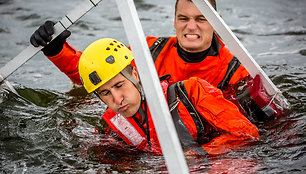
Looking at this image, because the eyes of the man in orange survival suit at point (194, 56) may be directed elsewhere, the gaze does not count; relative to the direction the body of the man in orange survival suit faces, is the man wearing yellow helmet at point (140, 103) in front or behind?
in front

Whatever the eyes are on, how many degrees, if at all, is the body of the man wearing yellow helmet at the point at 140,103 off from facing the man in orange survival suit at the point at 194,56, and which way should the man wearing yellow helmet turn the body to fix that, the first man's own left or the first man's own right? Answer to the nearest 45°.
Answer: approximately 180°

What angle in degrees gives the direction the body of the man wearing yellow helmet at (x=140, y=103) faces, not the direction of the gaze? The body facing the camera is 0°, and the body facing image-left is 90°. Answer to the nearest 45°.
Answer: approximately 45°

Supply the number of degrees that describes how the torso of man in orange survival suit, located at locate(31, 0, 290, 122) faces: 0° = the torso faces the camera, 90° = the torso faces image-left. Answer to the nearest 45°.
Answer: approximately 0°

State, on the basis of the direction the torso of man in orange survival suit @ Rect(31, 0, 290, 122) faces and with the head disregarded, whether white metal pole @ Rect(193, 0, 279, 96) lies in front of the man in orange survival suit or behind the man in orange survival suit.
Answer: in front

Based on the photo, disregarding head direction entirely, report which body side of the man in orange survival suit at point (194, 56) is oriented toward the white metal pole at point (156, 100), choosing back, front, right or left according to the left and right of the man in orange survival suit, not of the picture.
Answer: front
